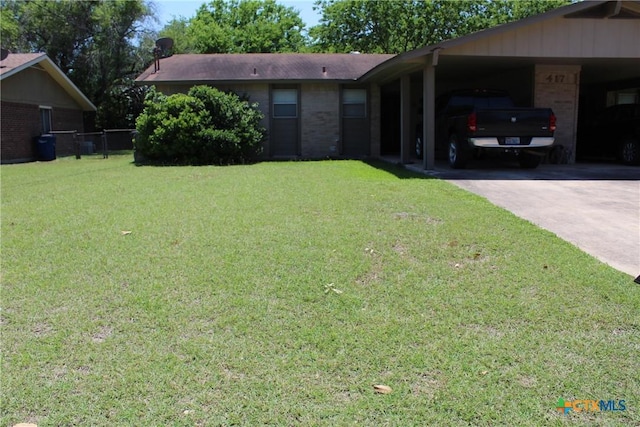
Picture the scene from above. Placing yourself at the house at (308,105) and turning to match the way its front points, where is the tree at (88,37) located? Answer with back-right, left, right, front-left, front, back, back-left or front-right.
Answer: back-right

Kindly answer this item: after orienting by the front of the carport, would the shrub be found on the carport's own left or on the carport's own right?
on the carport's own right

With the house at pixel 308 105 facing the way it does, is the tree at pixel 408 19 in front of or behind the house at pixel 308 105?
behind

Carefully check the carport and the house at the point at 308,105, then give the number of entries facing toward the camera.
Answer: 2

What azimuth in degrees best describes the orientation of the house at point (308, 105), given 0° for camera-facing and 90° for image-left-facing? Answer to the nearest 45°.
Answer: approximately 0°

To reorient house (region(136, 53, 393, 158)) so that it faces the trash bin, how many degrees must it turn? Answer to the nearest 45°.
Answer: approximately 135° to its right

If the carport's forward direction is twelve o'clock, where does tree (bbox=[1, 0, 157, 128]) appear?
The tree is roughly at 4 o'clock from the carport.

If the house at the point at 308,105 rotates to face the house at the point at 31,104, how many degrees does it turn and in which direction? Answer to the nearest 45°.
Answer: approximately 135° to its right

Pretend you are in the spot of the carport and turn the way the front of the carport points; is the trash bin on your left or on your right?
on your right

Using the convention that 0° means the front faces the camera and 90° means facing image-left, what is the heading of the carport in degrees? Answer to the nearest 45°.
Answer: approximately 0°

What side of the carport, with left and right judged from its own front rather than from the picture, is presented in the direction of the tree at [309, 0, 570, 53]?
back
